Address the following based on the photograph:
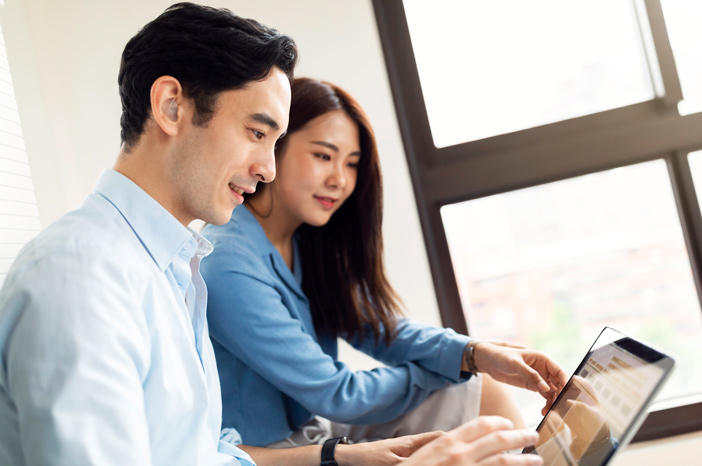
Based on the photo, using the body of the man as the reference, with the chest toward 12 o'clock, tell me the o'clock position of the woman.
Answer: The woman is roughly at 10 o'clock from the man.

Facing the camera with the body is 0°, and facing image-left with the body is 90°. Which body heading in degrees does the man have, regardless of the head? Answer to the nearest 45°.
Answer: approximately 270°

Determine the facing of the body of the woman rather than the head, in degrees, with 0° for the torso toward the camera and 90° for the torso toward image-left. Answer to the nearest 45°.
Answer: approximately 315°

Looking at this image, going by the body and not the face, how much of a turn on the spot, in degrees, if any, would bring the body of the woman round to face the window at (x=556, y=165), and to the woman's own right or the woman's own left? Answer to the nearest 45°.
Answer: approximately 90° to the woman's own left
